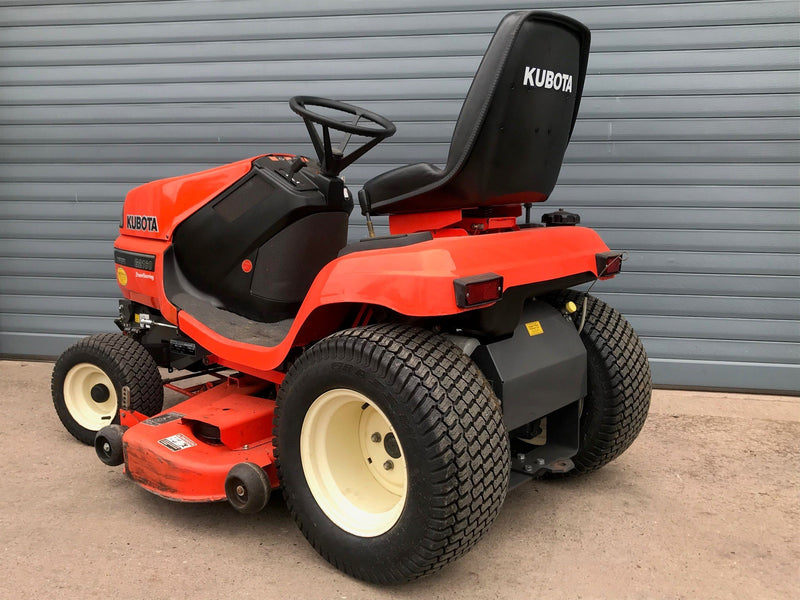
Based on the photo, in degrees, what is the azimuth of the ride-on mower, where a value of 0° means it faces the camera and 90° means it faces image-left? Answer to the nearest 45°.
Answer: approximately 135°
